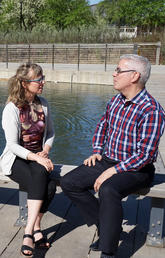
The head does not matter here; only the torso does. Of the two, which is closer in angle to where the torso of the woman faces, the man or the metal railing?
the man

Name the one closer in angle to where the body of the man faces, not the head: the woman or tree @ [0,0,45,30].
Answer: the woman

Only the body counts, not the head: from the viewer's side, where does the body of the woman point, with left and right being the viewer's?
facing the viewer and to the right of the viewer

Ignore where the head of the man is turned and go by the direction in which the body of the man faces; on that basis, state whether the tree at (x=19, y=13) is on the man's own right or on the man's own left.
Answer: on the man's own right

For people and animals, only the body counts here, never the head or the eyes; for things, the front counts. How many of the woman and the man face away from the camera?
0

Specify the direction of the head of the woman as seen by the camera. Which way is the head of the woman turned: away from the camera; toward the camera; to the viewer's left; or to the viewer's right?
to the viewer's right

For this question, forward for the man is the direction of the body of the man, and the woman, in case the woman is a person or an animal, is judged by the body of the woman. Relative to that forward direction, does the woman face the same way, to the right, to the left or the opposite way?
to the left

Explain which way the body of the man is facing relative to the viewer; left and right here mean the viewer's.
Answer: facing the viewer and to the left of the viewer

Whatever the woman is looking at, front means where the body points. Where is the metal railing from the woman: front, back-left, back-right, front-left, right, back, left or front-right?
back-left

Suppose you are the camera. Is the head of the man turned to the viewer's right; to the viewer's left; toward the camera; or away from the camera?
to the viewer's left

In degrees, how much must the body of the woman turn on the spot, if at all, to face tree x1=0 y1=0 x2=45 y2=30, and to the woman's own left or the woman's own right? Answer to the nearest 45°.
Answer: approximately 135° to the woman's own left

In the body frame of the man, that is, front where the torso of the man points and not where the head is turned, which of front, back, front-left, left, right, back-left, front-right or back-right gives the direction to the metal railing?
back-right
